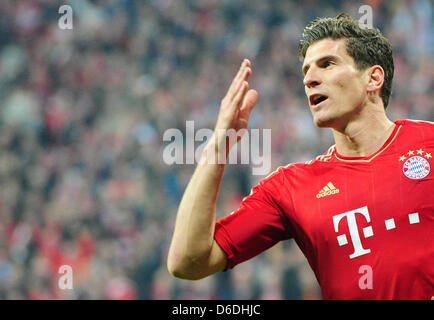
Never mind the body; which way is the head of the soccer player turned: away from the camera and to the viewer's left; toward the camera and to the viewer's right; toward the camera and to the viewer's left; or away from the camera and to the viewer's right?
toward the camera and to the viewer's left

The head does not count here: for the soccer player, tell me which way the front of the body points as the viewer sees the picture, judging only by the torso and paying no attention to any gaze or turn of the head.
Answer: toward the camera
